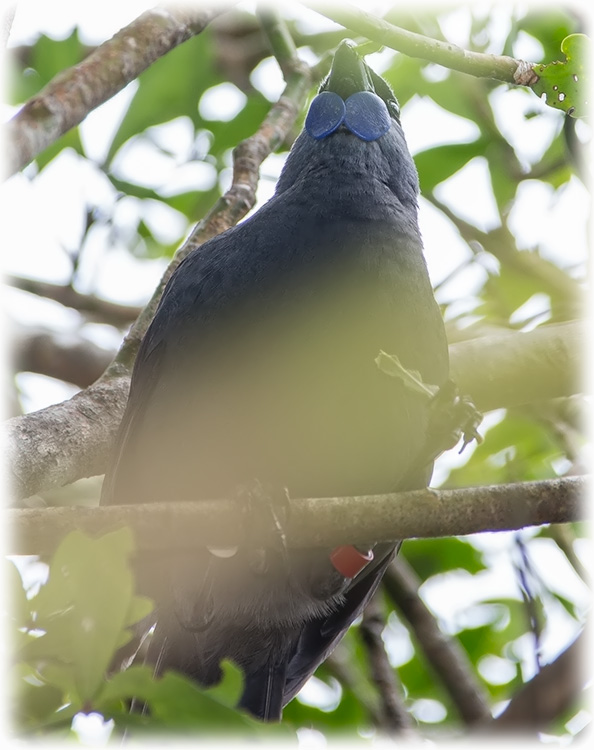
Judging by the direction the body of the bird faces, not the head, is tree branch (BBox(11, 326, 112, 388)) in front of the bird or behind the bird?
behind

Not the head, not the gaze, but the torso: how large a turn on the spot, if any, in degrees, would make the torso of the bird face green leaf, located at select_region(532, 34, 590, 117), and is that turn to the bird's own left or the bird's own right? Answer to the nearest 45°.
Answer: approximately 90° to the bird's own left

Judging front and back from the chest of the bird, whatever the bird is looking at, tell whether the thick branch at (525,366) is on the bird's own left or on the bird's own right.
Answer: on the bird's own left

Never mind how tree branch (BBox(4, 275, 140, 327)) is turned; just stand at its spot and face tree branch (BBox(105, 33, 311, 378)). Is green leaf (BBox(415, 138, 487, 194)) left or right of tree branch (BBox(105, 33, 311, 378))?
left

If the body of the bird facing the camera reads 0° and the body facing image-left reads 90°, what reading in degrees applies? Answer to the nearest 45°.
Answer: approximately 0°
